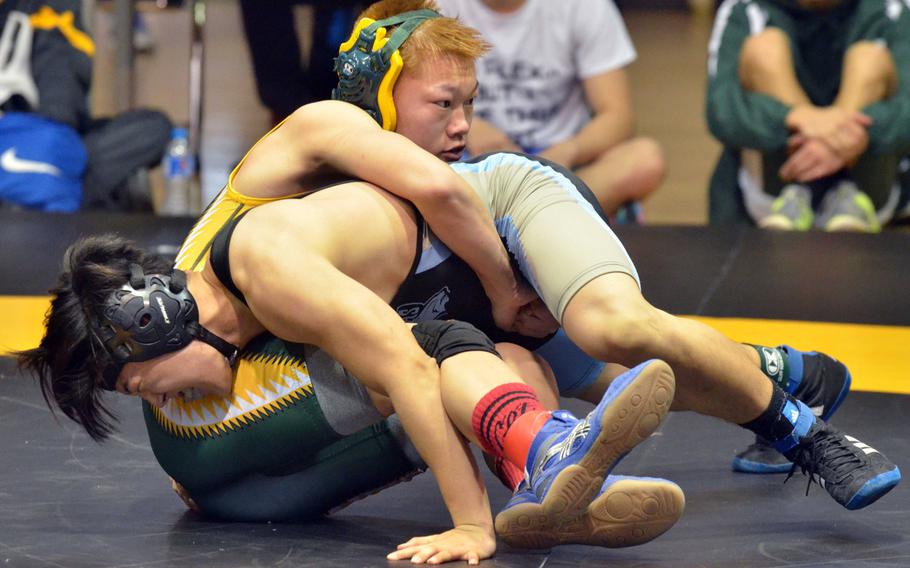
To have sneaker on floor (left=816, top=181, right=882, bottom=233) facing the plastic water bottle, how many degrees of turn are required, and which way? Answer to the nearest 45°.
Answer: approximately 90° to its right

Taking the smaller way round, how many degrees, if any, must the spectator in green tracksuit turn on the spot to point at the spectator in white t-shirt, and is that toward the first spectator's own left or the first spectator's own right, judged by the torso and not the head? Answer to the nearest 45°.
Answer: approximately 90° to the first spectator's own right

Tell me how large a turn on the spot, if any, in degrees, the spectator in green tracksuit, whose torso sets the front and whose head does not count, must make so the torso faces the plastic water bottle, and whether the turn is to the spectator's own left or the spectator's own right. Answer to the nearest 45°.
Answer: approximately 90° to the spectator's own right
